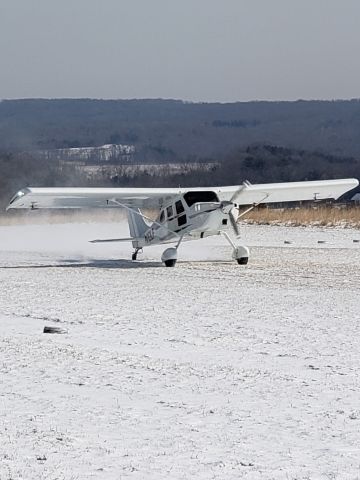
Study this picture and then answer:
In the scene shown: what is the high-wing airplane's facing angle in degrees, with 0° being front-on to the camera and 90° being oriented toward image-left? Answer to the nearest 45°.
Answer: approximately 315°
